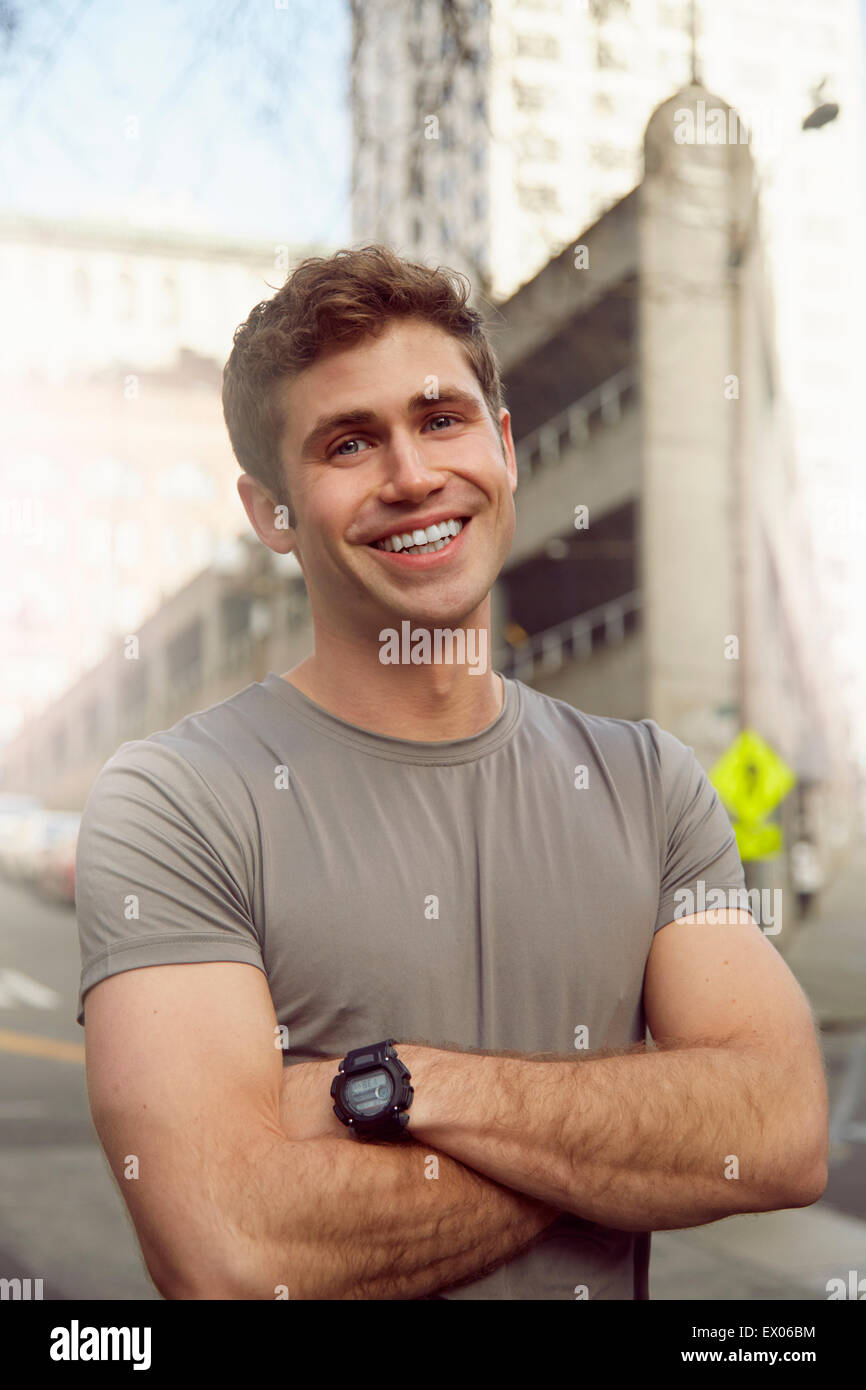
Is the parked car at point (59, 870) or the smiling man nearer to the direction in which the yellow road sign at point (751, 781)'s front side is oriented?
the smiling man

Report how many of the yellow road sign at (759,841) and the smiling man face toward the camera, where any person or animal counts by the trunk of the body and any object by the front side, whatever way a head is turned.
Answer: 2

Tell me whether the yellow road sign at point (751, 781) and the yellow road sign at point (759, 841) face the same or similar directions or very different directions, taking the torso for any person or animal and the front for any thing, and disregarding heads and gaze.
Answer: same or similar directions

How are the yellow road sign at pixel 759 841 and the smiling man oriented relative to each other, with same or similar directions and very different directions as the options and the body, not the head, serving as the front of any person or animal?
same or similar directions

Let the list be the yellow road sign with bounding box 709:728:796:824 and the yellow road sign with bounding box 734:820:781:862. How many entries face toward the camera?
2

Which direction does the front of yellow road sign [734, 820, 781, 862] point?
toward the camera

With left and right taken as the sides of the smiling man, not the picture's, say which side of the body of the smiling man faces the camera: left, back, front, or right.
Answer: front

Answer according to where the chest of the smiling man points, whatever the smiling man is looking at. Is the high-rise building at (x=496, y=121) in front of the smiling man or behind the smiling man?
behind

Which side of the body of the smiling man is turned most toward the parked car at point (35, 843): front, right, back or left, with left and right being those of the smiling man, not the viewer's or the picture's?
back

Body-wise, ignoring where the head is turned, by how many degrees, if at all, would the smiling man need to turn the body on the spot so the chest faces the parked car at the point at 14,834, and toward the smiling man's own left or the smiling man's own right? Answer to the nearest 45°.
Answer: approximately 180°

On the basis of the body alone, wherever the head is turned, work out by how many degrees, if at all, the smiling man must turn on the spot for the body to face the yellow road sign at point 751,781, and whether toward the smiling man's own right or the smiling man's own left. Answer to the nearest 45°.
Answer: approximately 180°
